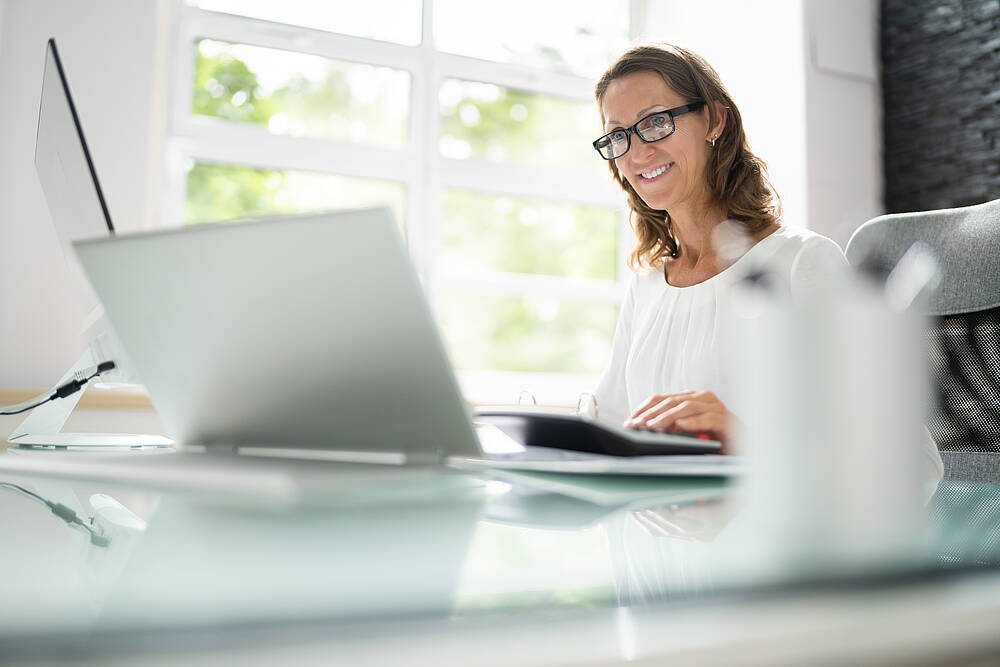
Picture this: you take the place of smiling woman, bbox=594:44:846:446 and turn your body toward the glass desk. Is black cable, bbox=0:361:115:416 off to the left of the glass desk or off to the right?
right

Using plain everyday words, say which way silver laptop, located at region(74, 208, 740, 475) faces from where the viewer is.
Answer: facing away from the viewer and to the right of the viewer

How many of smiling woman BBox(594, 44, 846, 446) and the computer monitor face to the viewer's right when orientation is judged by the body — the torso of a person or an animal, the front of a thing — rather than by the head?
1

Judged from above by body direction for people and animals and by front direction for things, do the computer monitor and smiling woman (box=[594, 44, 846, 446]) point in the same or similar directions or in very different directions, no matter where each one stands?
very different directions

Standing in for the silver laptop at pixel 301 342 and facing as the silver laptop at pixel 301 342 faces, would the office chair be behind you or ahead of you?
ahead

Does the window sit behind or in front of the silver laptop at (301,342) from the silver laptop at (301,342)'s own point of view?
in front

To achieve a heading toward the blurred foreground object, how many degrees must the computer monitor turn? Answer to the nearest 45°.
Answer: approximately 90° to its right

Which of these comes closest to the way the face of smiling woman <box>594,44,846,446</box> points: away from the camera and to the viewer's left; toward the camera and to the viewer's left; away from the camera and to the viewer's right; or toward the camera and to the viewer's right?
toward the camera and to the viewer's left

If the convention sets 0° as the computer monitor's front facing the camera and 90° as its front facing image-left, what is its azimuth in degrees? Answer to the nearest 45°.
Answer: approximately 270°

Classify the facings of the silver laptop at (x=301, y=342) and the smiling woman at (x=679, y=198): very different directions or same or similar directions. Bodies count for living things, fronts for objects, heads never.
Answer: very different directions

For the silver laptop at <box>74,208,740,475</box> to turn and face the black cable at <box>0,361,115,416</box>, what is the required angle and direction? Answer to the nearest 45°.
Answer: approximately 90° to its left

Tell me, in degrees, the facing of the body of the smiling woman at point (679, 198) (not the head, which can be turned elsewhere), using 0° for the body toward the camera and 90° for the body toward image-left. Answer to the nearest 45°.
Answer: approximately 45°
